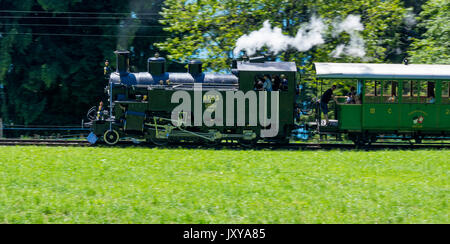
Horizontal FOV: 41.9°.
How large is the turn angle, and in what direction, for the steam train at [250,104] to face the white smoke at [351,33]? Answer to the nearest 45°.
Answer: approximately 135° to its right

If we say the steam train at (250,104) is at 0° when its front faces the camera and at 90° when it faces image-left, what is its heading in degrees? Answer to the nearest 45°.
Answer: approximately 90°

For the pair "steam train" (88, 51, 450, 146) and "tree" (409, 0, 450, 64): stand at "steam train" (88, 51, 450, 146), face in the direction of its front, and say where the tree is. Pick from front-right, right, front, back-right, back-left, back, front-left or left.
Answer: back-right
